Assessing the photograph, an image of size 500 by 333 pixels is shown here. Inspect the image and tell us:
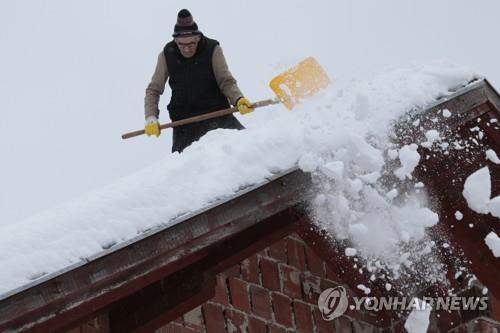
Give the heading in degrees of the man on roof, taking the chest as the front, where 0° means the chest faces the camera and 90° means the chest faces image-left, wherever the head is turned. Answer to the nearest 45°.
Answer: approximately 0°
